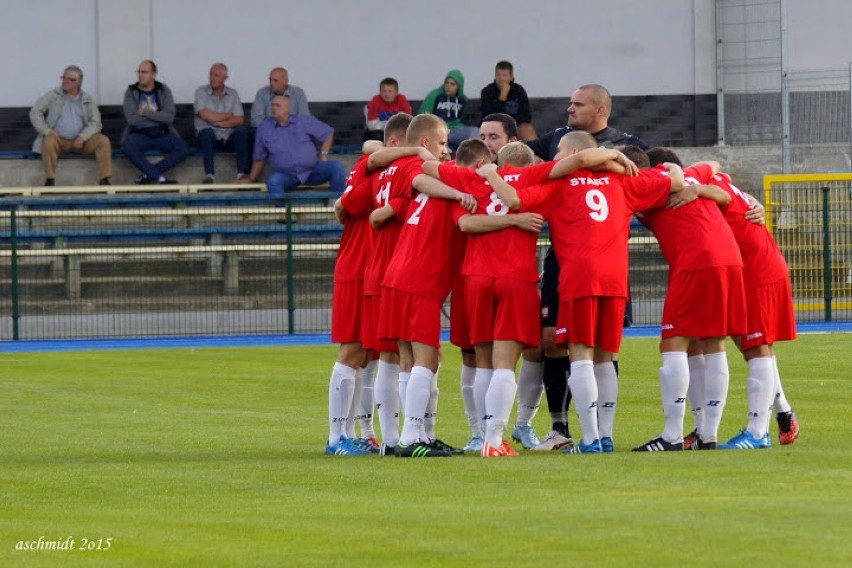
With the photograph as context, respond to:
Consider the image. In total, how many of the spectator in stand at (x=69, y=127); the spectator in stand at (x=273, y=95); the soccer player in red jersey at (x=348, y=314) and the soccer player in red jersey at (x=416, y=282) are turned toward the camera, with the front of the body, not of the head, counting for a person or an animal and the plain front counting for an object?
2

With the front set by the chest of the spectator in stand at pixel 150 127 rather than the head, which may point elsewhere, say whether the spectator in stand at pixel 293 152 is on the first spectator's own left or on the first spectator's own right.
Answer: on the first spectator's own left

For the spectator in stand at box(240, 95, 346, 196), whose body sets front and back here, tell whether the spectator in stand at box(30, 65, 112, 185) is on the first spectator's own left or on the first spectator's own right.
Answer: on the first spectator's own right

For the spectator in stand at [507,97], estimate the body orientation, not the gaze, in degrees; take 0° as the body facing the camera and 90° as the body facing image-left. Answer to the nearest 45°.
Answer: approximately 0°

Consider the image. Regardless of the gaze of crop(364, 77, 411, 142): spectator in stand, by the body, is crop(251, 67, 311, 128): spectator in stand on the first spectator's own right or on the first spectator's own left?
on the first spectator's own right

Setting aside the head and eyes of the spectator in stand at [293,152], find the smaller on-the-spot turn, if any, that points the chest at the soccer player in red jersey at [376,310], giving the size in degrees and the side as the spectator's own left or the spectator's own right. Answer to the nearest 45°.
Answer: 0° — they already face them

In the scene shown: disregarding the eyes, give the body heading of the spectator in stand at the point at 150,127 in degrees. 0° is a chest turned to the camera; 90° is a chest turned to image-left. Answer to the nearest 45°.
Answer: approximately 0°

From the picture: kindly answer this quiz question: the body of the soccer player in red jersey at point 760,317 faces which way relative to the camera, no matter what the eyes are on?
to the viewer's left

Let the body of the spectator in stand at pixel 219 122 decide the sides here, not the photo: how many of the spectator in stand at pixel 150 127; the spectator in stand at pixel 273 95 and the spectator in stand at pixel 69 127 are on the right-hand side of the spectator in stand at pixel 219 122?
2

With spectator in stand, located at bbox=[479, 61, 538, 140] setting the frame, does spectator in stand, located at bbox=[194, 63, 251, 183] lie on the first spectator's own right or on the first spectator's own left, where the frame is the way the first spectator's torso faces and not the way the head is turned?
on the first spectator's own right

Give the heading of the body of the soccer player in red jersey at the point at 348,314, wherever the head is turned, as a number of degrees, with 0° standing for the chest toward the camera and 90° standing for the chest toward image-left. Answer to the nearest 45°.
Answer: approximately 270°
